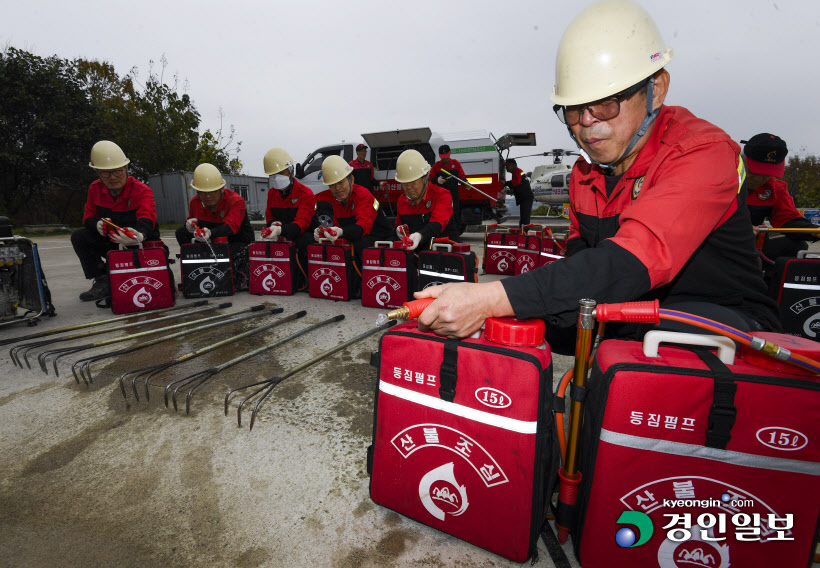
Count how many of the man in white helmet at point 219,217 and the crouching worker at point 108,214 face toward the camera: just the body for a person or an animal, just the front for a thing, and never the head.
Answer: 2

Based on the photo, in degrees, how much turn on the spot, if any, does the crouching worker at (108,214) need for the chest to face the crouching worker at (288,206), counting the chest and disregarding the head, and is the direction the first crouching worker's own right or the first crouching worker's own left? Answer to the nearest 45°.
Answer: approximately 90° to the first crouching worker's own left

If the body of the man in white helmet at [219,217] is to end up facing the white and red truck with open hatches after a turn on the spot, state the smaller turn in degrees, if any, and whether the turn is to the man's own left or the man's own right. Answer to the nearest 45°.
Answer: approximately 135° to the man's own left

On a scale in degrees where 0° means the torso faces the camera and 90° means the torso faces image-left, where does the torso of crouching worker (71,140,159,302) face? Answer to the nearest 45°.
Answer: approximately 0°

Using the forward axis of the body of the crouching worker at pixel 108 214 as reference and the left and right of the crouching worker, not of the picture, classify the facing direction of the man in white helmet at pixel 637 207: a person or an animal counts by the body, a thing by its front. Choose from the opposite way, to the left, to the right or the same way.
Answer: to the right

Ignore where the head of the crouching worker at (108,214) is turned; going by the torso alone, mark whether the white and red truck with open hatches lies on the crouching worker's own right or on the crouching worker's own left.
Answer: on the crouching worker's own left

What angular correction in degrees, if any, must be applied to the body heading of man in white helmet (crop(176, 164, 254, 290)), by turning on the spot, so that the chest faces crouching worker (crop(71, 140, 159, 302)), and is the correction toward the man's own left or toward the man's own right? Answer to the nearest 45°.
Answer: approximately 90° to the man's own right

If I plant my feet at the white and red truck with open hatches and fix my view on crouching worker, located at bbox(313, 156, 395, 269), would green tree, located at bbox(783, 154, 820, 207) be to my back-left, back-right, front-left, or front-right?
back-left

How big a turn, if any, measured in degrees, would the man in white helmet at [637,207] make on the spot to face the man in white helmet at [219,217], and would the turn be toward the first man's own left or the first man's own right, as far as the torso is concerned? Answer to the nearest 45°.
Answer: approximately 90° to the first man's own right
